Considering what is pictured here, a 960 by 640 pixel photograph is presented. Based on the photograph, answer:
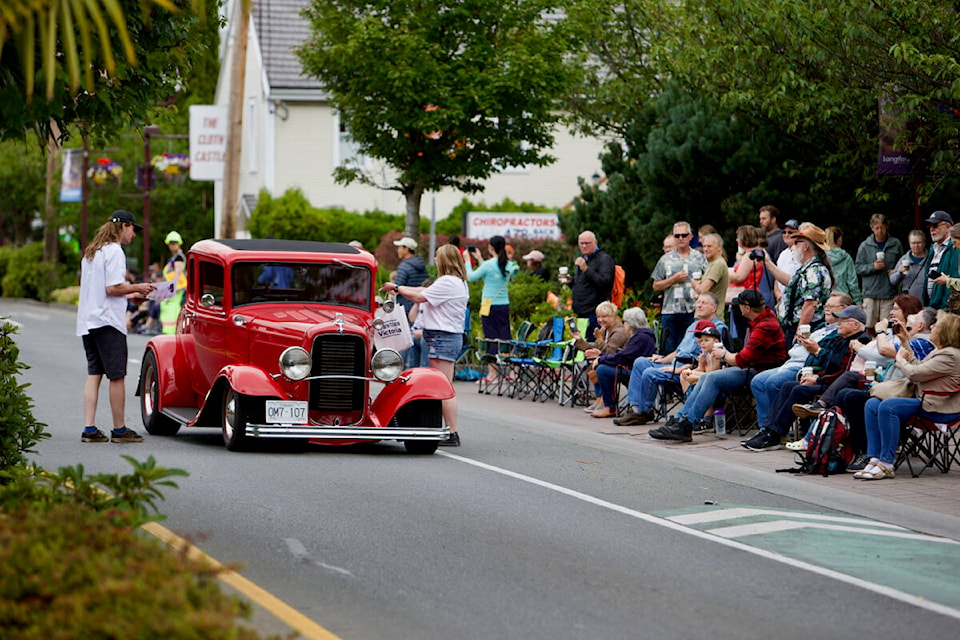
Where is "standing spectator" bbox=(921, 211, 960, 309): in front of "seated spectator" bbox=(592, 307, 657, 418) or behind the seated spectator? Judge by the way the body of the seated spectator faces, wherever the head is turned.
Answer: behind

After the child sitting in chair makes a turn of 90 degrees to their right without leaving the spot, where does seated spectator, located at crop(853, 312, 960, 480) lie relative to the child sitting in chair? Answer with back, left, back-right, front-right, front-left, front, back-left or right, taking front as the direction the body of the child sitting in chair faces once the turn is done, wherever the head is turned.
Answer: back

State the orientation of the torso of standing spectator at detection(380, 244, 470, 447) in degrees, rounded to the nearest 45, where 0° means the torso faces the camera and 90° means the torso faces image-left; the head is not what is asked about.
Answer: approximately 90°

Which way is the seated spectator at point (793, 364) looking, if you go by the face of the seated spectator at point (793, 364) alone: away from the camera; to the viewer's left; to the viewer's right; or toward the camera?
to the viewer's left

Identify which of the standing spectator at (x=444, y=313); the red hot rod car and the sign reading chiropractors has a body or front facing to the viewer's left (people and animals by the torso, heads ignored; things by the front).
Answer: the standing spectator

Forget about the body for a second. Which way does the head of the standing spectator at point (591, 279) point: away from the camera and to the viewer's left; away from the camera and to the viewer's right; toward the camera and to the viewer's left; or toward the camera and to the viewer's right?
toward the camera and to the viewer's left

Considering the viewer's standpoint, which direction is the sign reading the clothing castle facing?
facing the viewer

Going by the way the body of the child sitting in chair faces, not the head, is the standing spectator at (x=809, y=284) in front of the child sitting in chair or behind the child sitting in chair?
behind

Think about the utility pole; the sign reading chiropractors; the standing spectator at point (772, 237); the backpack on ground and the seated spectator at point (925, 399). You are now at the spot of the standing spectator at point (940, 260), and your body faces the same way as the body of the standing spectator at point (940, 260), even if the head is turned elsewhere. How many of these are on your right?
3

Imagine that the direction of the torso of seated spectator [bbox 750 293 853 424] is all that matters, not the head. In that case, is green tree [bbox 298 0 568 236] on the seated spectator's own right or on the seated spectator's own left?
on the seated spectator's own right

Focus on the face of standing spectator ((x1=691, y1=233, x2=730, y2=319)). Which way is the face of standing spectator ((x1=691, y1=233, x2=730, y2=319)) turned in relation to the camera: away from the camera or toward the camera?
toward the camera

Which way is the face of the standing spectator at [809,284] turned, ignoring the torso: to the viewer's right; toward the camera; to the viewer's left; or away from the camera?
to the viewer's left

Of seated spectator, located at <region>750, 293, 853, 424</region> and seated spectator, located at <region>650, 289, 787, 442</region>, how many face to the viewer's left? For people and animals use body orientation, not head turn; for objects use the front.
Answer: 2

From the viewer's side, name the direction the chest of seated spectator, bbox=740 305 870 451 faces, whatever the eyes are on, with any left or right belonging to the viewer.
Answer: facing to the left of the viewer

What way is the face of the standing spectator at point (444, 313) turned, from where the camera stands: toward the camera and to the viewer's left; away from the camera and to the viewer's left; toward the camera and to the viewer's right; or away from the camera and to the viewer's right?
away from the camera and to the viewer's left

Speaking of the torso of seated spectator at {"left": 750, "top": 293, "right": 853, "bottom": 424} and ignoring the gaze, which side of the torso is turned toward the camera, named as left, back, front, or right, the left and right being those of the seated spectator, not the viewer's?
left

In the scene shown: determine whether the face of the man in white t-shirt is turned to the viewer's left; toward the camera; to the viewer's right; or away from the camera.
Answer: to the viewer's right

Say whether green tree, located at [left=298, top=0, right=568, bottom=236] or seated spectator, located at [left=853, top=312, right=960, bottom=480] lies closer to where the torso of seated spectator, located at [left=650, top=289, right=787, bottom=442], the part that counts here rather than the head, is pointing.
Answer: the green tree

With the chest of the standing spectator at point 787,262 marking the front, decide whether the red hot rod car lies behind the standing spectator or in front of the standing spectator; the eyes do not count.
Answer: in front

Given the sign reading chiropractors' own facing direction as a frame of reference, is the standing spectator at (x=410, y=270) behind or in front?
in front
